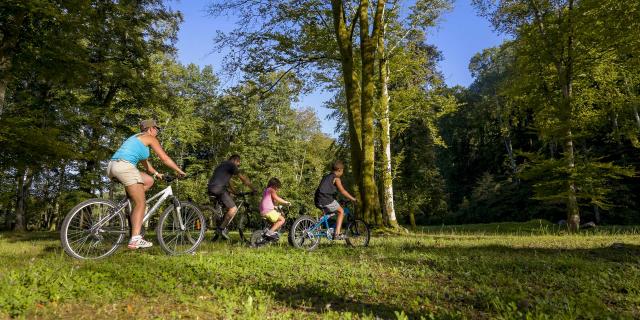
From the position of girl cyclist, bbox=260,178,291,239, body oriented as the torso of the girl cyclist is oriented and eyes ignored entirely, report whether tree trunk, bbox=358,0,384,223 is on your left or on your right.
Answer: on your left

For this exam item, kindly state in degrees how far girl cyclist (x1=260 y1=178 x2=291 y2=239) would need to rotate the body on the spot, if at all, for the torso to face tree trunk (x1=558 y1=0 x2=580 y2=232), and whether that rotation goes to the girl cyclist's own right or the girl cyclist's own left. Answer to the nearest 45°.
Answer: approximately 45° to the girl cyclist's own left

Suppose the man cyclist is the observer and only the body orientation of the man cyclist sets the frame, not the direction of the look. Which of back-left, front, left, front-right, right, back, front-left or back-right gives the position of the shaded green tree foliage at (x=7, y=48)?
back-left

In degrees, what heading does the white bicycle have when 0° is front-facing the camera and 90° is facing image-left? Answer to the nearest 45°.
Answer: approximately 270°

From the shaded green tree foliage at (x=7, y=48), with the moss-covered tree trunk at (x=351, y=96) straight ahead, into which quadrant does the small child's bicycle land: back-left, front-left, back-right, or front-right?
front-right

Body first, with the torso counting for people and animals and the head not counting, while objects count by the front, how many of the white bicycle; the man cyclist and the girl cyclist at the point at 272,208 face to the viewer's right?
3

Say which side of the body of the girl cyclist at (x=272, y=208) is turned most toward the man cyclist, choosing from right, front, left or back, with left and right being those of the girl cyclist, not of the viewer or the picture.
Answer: back

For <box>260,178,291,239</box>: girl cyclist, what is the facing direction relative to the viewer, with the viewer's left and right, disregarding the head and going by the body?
facing to the right of the viewer

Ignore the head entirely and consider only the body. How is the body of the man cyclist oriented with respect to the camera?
to the viewer's right

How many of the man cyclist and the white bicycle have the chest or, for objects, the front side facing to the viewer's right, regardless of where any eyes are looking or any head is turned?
2

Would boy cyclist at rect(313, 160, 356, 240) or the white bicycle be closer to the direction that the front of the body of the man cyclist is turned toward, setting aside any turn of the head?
the boy cyclist

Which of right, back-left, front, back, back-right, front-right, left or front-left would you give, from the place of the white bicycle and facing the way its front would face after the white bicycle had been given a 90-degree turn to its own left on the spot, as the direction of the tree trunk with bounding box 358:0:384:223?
front-right

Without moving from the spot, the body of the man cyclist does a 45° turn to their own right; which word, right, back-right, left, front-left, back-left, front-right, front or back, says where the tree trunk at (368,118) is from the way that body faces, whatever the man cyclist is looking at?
left

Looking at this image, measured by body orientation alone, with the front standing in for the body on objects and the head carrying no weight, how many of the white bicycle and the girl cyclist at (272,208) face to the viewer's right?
2

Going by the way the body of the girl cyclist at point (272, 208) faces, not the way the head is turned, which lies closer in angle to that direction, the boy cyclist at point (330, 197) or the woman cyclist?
the boy cyclist

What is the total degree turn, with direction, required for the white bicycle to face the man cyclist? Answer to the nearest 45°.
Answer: approximately 45° to its left

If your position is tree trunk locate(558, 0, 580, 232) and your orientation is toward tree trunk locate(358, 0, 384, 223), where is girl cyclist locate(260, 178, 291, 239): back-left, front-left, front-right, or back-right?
front-left
